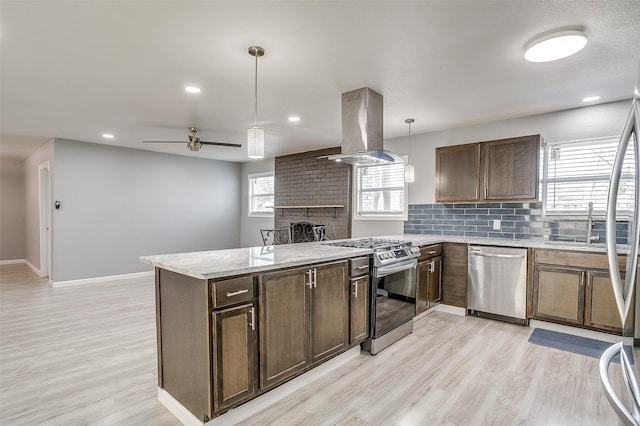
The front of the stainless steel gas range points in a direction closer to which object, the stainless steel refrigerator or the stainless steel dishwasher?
the stainless steel refrigerator

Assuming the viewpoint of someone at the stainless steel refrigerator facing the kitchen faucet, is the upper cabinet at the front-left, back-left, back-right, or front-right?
front-left

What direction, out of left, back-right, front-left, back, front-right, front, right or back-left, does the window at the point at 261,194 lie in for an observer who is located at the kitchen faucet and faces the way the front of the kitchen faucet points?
right

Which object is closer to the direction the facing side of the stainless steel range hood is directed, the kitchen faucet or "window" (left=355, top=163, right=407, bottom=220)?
the kitchen faucet

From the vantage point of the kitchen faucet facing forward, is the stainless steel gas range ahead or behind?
ahead

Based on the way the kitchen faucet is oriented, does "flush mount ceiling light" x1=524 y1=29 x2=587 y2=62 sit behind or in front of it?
in front

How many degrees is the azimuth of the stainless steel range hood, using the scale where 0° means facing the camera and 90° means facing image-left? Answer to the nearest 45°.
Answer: approximately 315°

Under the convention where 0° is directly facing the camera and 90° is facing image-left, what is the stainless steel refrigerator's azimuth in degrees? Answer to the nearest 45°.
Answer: approximately 90°

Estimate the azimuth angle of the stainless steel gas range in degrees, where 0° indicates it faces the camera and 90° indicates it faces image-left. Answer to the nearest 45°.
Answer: approximately 315°

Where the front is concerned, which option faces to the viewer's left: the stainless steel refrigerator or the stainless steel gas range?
the stainless steel refrigerator

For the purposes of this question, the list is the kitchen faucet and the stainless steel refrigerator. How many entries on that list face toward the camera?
1

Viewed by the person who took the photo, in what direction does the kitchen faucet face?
facing the viewer

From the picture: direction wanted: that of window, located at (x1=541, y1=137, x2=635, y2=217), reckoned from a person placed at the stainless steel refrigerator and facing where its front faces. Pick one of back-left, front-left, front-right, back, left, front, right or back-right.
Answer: right
